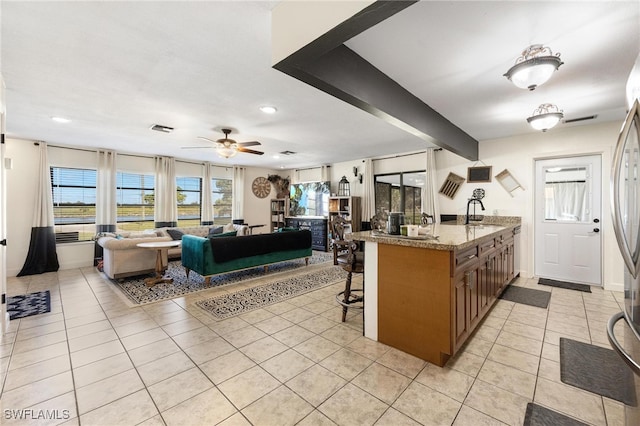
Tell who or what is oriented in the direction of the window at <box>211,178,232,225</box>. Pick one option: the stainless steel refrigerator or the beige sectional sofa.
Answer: the stainless steel refrigerator

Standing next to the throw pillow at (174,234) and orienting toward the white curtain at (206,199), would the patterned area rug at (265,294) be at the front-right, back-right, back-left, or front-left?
back-right

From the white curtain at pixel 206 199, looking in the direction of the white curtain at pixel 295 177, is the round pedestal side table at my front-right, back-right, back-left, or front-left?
back-right

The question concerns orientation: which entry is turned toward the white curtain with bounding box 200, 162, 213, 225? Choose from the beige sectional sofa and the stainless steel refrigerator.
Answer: the stainless steel refrigerator

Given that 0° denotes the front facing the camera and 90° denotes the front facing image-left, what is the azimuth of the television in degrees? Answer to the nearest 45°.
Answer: approximately 45°

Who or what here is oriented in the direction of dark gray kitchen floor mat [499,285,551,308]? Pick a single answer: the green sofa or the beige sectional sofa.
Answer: the beige sectional sofa

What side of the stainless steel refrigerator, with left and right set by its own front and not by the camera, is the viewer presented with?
left

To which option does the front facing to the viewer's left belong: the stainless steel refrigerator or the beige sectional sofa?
the stainless steel refrigerator

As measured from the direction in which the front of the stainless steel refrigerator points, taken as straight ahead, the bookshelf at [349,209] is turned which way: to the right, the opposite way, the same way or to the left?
to the left

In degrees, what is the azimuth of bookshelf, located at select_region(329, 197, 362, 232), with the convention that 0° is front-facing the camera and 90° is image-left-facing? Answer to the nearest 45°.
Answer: approximately 45°

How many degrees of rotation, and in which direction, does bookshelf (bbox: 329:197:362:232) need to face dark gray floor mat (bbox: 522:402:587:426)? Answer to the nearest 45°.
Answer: approximately 45° to its left

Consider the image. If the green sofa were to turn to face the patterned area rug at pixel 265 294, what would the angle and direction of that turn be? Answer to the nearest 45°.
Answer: approximately 180°

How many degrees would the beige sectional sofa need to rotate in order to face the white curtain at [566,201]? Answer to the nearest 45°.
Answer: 0° — it already faces it

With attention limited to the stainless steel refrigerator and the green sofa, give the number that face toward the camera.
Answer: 0

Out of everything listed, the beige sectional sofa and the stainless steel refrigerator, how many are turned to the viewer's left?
1

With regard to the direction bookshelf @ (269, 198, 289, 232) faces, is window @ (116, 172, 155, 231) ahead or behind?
ahead
